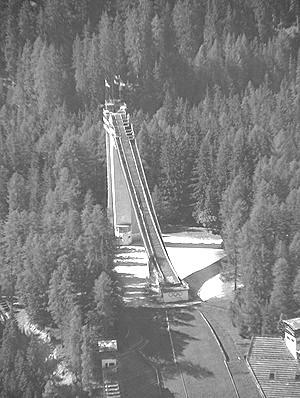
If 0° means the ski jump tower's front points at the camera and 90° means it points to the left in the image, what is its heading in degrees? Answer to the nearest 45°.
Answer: approximately 315°
